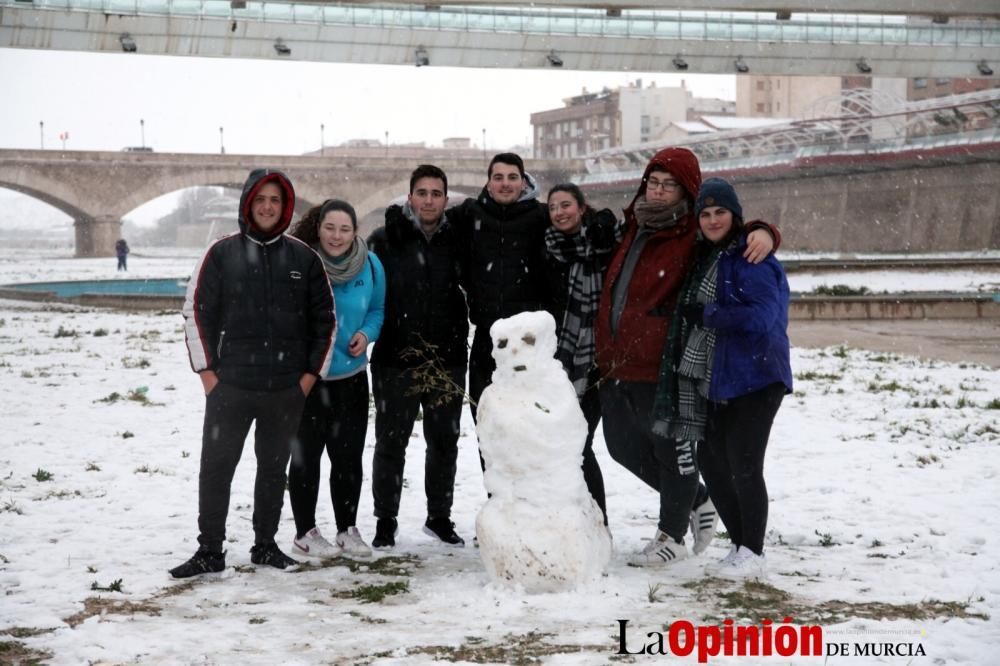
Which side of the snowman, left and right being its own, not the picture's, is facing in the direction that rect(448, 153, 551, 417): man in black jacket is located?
back

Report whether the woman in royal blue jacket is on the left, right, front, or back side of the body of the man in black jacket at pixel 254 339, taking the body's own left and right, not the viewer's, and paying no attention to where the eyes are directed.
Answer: left

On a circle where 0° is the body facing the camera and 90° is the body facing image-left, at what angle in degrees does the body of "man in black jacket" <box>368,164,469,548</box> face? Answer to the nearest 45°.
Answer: approximately 0°

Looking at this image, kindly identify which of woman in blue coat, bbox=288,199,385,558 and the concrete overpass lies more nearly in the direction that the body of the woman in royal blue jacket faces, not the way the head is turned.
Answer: the woman in blue coat

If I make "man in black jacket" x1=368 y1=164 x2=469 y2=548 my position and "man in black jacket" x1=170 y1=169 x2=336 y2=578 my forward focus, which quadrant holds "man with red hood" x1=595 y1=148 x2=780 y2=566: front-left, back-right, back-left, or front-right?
back-left

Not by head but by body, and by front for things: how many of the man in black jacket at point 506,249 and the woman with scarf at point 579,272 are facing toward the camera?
2

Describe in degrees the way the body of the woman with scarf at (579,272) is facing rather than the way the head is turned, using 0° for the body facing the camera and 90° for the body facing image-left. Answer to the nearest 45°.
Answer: approximately 0°

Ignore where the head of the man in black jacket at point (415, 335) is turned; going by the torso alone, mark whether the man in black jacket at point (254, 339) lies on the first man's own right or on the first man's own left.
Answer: on the first man's own right

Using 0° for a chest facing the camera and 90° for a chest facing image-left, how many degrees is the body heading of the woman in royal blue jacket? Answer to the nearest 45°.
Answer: approximately 45°
